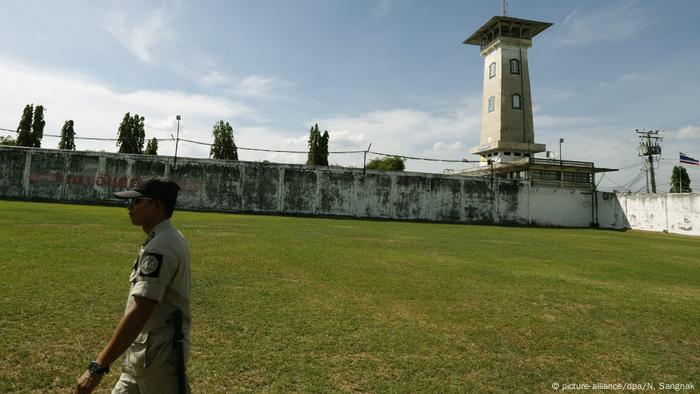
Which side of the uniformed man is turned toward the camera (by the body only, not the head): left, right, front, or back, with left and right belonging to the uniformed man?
left

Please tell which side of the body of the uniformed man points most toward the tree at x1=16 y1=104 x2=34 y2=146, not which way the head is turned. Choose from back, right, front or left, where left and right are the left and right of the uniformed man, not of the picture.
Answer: right

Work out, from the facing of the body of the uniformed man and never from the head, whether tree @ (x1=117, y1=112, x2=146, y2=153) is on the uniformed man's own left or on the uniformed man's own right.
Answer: on the uniformed man's own right

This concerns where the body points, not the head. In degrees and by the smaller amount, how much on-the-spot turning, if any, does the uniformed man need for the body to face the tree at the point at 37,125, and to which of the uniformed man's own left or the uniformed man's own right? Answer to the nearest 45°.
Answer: approximately 90° to the uniformed man's own right

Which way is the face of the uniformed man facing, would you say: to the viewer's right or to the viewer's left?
to the viewer's left

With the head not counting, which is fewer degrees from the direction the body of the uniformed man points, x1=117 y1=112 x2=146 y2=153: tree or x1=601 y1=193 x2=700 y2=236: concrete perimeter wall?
the tree
